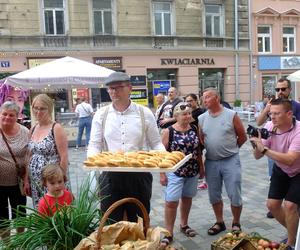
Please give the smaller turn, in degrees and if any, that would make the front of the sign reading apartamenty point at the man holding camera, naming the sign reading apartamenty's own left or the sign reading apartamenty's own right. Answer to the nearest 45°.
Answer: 0° — it already faces them

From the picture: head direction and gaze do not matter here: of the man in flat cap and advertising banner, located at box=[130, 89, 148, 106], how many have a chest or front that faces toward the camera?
2

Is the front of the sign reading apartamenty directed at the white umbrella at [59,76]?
yes

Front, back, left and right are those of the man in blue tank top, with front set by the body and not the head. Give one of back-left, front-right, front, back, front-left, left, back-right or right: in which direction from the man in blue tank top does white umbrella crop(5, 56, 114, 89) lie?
right

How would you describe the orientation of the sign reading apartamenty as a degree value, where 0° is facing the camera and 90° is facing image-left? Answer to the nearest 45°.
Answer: approximately 0°

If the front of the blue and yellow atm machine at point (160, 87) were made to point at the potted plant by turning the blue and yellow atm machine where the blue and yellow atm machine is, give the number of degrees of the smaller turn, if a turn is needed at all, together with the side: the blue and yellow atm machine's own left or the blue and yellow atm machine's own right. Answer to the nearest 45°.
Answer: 0° — it already faces it

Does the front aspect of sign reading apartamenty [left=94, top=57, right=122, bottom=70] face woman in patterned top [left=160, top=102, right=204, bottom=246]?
yes

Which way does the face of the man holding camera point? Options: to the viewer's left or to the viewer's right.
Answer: to the viewer's left

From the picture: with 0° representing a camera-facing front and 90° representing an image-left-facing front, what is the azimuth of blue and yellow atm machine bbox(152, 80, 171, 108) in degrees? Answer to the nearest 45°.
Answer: approximately 0°

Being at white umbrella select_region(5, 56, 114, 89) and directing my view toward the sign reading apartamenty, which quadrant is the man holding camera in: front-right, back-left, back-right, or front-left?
back-right

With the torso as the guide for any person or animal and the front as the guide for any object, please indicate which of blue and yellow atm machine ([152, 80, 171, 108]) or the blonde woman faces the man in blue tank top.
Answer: the blue and yellow atm machine
